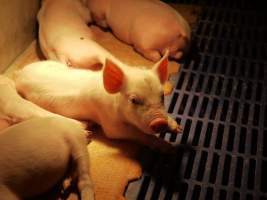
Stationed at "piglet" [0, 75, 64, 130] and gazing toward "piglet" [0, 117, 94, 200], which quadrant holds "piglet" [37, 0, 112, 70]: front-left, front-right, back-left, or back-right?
back-left

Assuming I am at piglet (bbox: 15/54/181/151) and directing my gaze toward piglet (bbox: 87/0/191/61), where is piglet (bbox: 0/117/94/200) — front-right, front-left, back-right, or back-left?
back-left

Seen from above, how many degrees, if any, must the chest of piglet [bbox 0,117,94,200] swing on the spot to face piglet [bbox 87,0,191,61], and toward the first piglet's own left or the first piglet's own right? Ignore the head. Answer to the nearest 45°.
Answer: approximately 135° to the first piglet's own right

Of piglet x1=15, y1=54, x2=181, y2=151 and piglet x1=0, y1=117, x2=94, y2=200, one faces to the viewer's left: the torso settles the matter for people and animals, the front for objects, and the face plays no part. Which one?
piglet x1=0, y1=117, x2=94, y2=200

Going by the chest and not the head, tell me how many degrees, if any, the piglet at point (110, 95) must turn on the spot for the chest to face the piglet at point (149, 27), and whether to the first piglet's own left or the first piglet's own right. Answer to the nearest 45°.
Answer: approximately 90° to the first piglet's own left

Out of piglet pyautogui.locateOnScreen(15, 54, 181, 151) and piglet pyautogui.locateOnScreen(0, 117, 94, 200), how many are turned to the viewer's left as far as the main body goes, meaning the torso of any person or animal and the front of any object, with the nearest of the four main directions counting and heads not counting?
1

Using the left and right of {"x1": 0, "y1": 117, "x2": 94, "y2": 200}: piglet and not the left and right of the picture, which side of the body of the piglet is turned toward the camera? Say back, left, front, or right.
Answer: left

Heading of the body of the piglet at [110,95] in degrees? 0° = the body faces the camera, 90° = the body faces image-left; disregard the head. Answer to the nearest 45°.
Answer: approximately 315°
